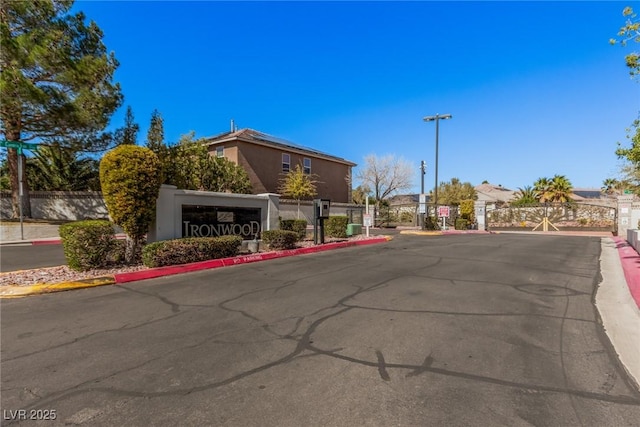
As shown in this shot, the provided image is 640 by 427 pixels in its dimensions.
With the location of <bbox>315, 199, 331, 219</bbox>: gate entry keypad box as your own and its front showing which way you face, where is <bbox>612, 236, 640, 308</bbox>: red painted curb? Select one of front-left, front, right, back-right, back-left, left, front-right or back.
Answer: front

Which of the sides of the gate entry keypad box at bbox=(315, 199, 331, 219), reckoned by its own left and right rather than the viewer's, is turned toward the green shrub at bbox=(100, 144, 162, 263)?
right

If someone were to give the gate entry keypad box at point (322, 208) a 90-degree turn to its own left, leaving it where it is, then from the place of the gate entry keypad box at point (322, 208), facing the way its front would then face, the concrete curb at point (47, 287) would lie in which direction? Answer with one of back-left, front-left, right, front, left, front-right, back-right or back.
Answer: back

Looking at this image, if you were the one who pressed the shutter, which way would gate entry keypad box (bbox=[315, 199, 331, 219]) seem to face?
facing the viewer and to the right of the viewer

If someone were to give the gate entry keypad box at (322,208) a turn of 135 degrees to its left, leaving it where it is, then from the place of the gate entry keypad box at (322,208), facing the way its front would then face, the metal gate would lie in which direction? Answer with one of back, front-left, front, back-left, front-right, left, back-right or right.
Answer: front-right

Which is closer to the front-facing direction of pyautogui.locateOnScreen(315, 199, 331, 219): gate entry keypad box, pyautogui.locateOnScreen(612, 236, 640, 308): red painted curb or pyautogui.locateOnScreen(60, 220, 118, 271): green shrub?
the red painted curb

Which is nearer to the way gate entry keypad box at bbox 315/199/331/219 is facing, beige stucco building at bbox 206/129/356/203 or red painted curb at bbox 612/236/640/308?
the red painted curb

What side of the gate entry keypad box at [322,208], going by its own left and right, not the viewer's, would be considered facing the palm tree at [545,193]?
left

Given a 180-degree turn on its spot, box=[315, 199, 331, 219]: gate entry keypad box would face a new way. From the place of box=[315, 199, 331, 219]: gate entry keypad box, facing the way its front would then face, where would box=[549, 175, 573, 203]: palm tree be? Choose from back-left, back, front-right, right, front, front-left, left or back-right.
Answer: right

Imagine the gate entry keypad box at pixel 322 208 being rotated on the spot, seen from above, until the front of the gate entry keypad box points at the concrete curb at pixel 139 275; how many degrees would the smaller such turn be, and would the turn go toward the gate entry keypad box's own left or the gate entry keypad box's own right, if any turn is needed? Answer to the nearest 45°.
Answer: approximately 90° to the gate entry keypad box's own right

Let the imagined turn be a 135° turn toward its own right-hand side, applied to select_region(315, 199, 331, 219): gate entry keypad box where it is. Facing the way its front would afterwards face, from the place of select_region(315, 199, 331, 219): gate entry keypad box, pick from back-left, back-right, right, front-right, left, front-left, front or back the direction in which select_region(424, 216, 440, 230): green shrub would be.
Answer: back-right

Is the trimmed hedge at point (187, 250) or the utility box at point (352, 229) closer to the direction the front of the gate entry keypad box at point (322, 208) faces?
the trimmed hedge

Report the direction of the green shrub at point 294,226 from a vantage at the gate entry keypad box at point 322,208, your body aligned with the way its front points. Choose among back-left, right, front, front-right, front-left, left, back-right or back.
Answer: back-right

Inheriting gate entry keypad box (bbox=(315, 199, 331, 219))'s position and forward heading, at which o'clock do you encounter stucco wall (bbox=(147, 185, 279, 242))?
The stucco wall is roughly at 3 o'clock from the gate entry keypad box.
